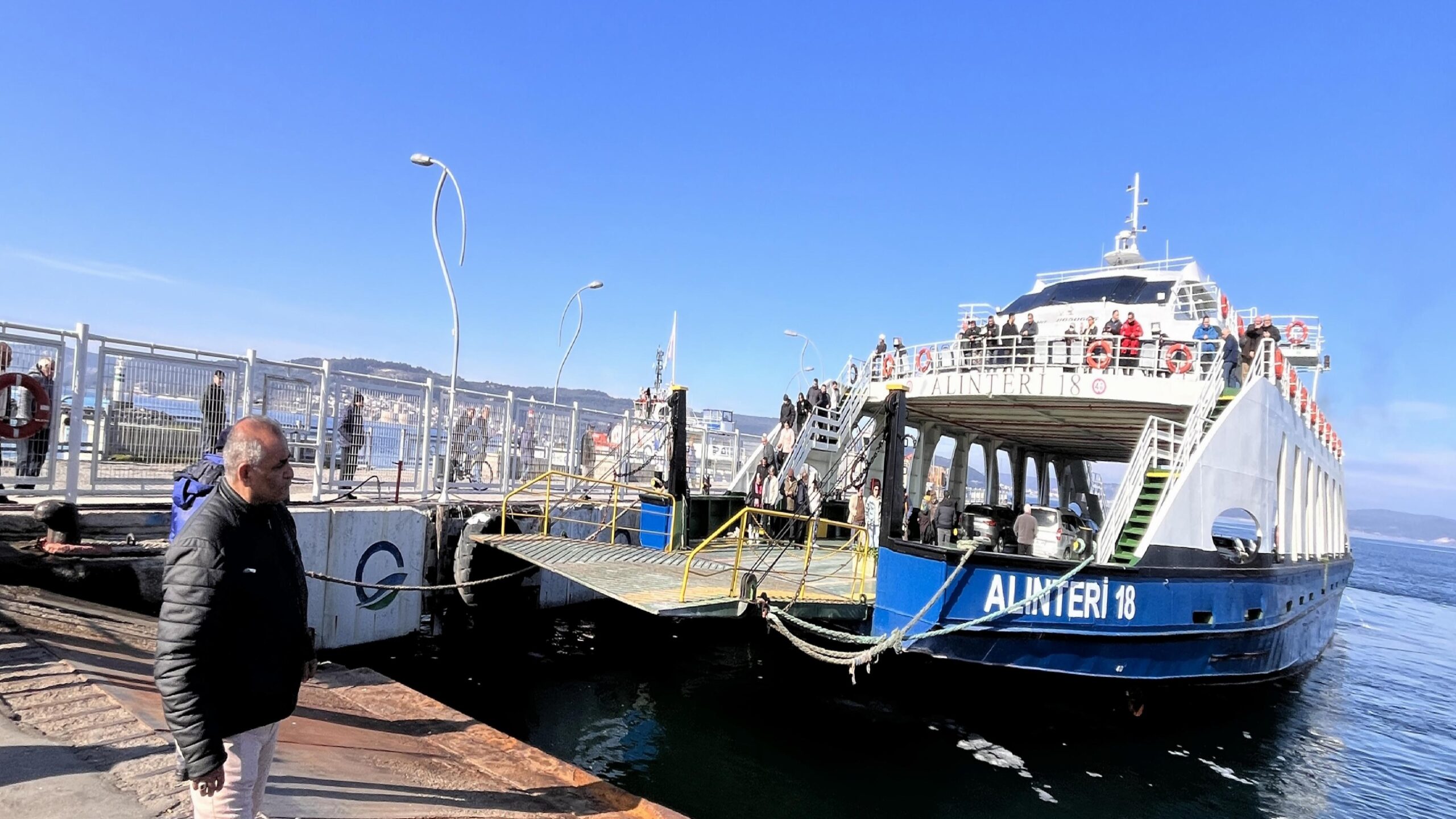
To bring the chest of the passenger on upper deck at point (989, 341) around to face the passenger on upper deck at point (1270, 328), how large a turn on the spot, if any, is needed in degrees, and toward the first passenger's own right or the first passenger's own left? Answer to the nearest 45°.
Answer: approximately 135° to the first passenger's own left

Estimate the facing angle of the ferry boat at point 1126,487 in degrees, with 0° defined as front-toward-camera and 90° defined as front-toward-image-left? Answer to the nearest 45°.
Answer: approximately 45°

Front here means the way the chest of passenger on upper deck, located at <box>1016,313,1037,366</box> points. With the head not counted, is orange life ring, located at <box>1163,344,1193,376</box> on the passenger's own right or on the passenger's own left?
on the passenger's own left

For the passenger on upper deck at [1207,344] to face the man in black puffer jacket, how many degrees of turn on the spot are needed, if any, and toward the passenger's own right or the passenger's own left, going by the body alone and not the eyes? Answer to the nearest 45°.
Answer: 0° — they already face them

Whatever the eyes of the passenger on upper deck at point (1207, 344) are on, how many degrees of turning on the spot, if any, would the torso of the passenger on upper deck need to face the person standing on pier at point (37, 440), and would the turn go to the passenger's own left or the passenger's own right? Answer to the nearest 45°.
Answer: approximately 45° to the passenger's own right

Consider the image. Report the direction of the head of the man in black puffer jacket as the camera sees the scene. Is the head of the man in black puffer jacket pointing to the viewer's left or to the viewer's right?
to the viewer's right

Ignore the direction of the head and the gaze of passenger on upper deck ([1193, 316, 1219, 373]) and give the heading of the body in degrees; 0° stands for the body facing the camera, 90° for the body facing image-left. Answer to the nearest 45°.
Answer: approximately 0°

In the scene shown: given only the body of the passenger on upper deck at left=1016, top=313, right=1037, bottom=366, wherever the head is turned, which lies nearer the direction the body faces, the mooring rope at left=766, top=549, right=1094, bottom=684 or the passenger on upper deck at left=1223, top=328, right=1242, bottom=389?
the mooring rope
